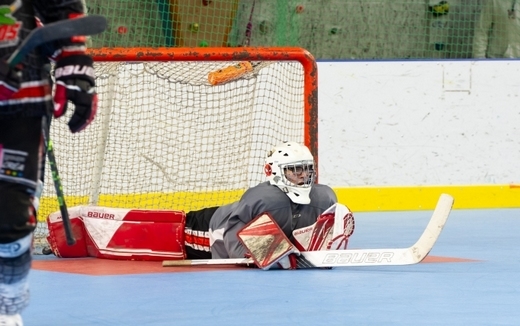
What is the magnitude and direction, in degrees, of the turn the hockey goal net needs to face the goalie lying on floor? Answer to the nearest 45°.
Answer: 0° — it already faces them

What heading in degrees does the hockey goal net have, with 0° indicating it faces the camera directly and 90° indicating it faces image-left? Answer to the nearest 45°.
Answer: approximately 0°
